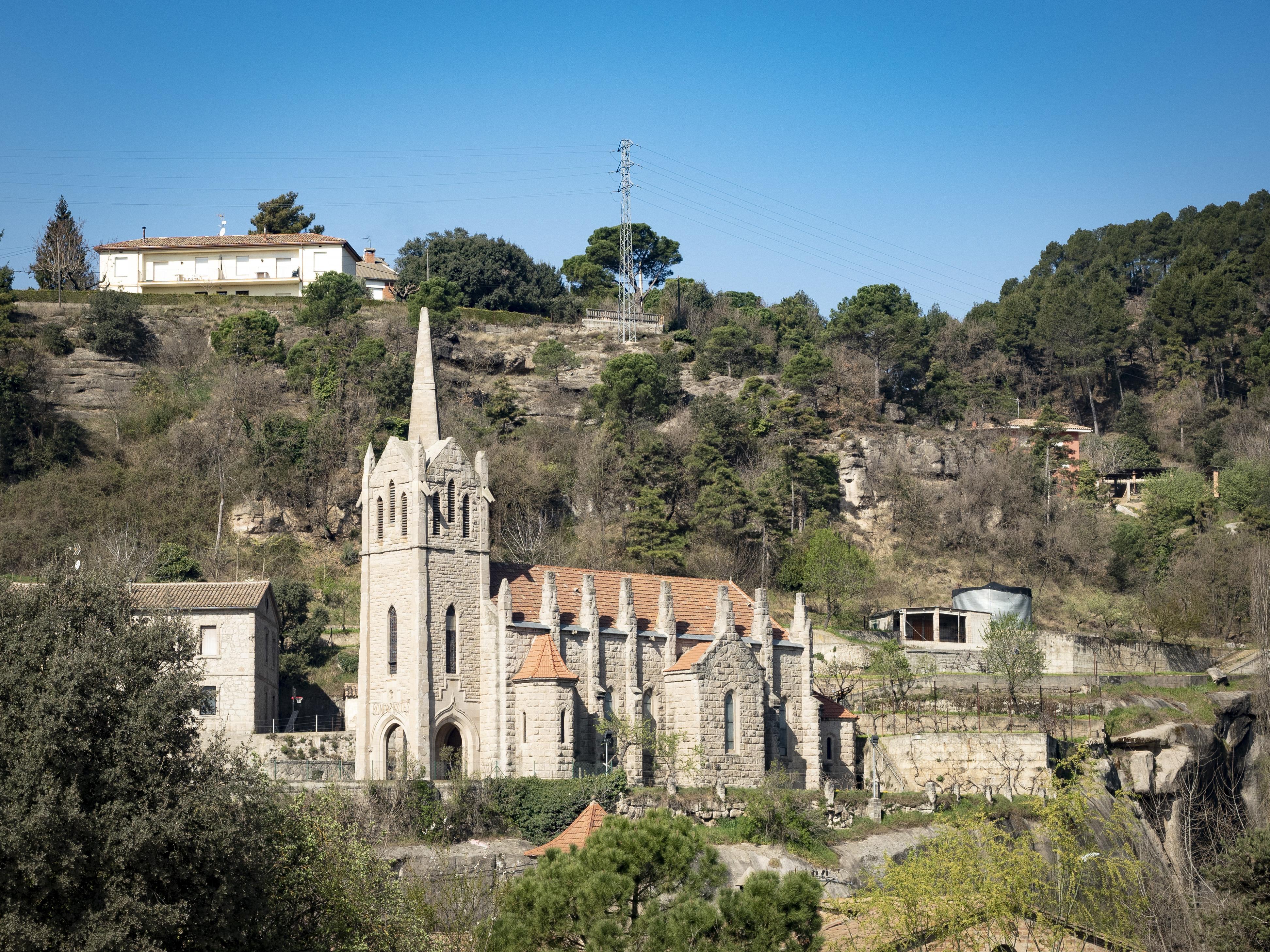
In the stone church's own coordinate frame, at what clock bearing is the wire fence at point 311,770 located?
The wire fence is roughly at 1 o'clock from the stone church.

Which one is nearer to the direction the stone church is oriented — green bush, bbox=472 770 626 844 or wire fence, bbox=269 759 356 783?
the wire fence

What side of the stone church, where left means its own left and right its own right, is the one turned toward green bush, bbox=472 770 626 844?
left

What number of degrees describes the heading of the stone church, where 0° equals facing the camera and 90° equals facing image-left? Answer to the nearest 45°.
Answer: approximately 45°
